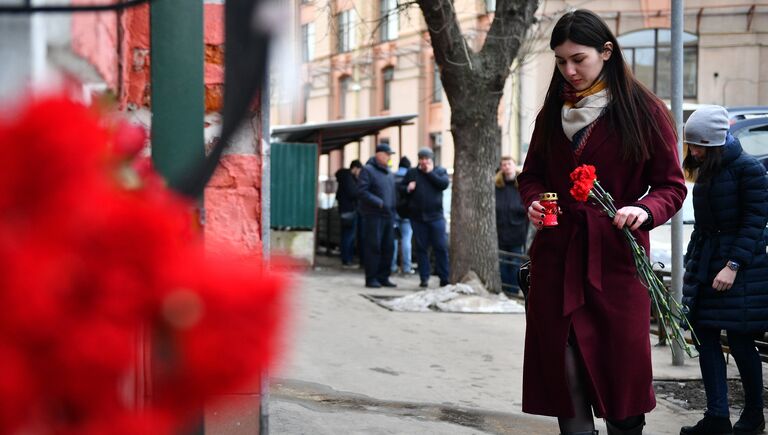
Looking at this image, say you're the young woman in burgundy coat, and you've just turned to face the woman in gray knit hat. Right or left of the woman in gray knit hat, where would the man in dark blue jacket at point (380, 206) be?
left

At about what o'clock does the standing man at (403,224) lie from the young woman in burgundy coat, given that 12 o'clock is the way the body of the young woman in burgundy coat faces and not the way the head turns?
The standing man is roughly at 4 o'clock from the young woman in burgundy coat.

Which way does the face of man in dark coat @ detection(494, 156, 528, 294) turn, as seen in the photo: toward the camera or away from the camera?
toward the camera

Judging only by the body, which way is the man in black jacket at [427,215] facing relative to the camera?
toward the camera

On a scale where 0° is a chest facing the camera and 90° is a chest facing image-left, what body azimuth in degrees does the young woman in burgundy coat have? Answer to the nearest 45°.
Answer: approximately 45°

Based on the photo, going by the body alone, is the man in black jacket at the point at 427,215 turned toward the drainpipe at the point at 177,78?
yes

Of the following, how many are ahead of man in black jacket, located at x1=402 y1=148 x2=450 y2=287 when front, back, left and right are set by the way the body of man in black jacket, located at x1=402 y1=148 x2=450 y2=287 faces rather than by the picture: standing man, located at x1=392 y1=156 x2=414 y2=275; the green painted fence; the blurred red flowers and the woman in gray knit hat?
2

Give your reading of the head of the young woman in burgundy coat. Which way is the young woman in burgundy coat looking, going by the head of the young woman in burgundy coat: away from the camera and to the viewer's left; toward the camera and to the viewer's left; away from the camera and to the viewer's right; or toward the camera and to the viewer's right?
toward the camera and to the viewer's left
